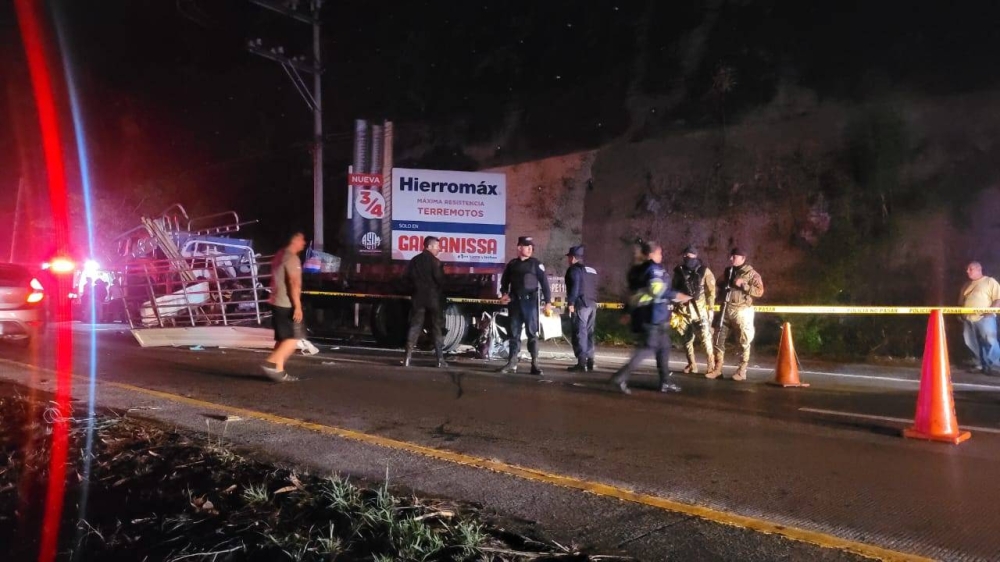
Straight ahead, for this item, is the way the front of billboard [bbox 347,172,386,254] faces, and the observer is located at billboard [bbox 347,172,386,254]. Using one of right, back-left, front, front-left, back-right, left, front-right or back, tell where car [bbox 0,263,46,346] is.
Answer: front-right

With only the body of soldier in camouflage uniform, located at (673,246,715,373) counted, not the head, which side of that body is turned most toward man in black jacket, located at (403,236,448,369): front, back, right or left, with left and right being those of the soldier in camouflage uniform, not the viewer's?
right

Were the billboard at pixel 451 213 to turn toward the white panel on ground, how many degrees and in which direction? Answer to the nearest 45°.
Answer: approximately 45° to its right

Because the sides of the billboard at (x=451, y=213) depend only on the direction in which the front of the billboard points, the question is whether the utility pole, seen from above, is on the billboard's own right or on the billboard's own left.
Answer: on the billboard's own right

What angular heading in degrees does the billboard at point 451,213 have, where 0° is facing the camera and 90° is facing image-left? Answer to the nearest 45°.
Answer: approximately 0°

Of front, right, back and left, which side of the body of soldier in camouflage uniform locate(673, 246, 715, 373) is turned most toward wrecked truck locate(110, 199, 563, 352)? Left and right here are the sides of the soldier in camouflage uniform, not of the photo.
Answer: right

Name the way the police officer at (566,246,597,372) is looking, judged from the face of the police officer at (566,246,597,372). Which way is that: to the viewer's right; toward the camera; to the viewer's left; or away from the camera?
to the viewer's left

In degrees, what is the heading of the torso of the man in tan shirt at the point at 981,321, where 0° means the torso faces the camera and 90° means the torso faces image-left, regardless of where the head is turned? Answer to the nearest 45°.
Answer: approximately 45°

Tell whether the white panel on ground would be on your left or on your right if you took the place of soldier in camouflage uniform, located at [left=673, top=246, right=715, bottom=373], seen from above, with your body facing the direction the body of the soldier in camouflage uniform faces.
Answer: on your right

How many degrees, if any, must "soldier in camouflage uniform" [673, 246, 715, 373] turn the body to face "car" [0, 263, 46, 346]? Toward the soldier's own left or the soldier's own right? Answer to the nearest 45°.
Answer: approximately 90° to the soldier's own right
